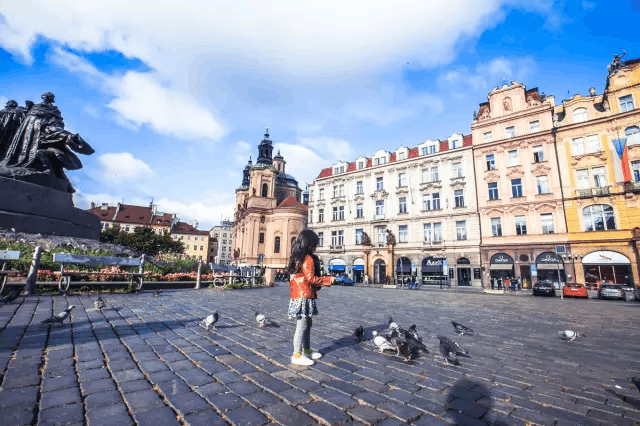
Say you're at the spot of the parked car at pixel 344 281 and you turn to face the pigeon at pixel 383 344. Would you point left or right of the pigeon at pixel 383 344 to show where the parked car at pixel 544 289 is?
left

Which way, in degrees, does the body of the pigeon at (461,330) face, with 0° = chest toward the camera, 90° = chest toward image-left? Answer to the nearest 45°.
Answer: approximately 90°

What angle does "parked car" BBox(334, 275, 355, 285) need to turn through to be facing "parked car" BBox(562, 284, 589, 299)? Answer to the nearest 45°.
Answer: approximately 45° to its right

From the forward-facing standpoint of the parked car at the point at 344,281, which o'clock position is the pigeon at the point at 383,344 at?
The pigeon is roughly at 3 o'clock from the parked car.

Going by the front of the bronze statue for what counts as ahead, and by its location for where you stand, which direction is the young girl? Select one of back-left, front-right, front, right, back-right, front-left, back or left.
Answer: right

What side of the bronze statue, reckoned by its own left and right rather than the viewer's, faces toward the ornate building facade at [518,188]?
front

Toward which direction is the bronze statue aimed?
to the viewer's right
